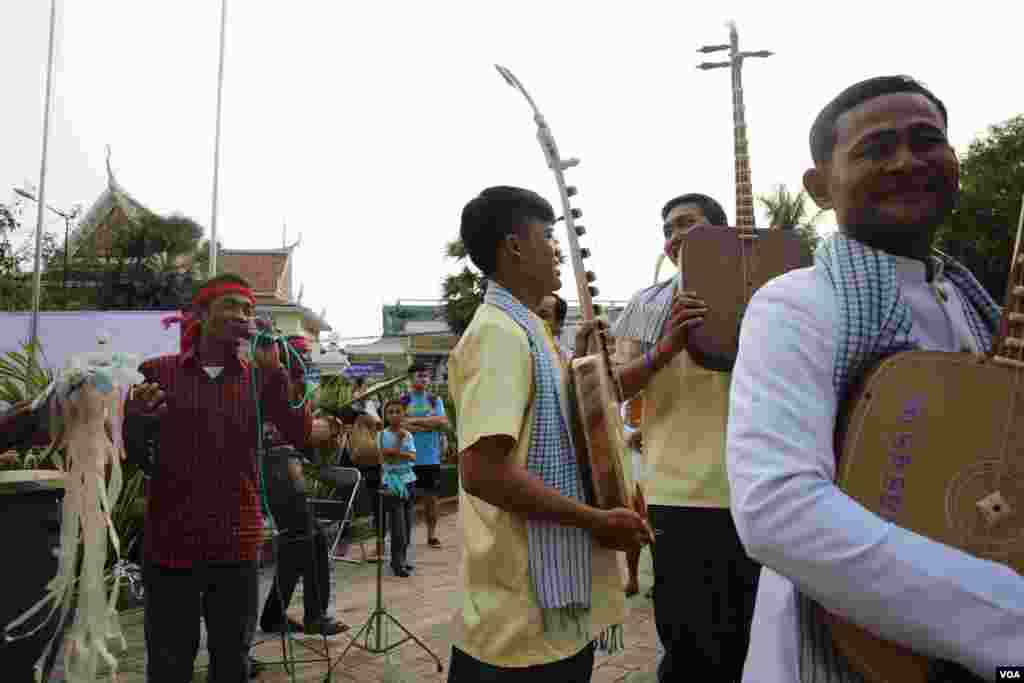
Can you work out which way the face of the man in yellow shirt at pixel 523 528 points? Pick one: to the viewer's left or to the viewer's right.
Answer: to the viewer's right

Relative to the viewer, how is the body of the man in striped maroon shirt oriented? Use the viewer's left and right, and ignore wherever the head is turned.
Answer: facing the viewer

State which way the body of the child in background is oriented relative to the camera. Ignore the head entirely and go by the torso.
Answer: toward the camera

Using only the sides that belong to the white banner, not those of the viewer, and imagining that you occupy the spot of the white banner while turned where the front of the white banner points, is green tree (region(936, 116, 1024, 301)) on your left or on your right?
on your left

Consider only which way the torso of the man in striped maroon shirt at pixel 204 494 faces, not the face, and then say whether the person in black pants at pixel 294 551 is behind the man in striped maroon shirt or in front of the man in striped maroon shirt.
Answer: behind

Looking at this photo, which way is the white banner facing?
toward the camera

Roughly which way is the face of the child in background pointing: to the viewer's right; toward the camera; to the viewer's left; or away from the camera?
toward the camera

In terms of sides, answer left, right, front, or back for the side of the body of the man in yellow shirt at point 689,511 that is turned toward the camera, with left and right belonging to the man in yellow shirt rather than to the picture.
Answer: front

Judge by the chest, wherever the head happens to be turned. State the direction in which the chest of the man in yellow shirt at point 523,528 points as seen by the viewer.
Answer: to the viewer's right

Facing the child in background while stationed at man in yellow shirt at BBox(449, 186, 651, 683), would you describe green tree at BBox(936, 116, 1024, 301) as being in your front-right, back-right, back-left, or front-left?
front-right

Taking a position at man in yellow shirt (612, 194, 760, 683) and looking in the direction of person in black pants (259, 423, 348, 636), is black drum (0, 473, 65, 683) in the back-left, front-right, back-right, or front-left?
front-left

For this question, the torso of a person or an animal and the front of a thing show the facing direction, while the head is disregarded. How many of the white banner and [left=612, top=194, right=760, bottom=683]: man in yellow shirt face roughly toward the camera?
2

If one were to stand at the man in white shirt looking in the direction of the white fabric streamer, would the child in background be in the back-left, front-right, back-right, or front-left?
front-right

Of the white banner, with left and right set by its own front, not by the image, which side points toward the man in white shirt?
front

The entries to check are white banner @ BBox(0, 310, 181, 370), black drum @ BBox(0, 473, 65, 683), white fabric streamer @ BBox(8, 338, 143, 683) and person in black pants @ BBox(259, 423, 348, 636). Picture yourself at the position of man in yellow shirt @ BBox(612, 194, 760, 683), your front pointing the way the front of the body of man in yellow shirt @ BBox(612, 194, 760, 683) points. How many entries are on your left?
0

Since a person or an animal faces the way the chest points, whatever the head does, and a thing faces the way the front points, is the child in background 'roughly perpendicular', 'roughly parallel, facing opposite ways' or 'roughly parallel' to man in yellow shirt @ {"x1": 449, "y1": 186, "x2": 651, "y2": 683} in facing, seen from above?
roughly perpendicular
